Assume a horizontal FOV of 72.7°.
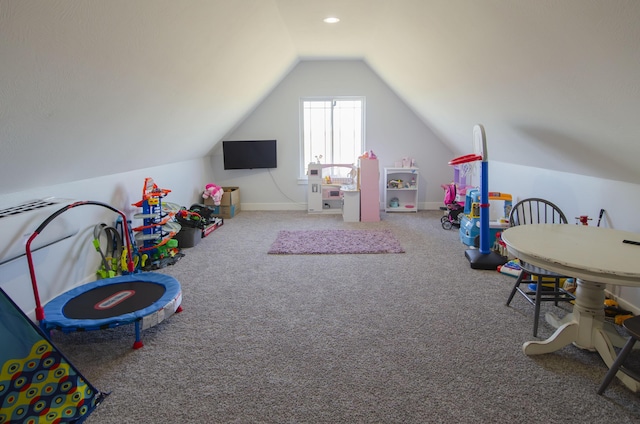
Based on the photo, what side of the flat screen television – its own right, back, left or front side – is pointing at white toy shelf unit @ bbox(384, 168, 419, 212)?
left

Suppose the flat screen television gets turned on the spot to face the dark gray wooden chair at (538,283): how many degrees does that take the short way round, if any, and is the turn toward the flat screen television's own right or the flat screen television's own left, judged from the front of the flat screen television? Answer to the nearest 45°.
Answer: approximately 45° to the flat screen television's own left

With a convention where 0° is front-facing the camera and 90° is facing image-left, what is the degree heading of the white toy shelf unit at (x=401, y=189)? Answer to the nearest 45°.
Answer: approximately 0°

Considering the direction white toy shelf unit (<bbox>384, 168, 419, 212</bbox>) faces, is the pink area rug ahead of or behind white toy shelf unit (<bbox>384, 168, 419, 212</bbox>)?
ahead

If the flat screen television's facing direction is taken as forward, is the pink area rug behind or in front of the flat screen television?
in front

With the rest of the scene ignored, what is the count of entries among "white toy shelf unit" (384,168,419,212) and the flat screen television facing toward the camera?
2

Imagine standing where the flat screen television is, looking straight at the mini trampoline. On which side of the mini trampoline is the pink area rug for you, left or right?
left
